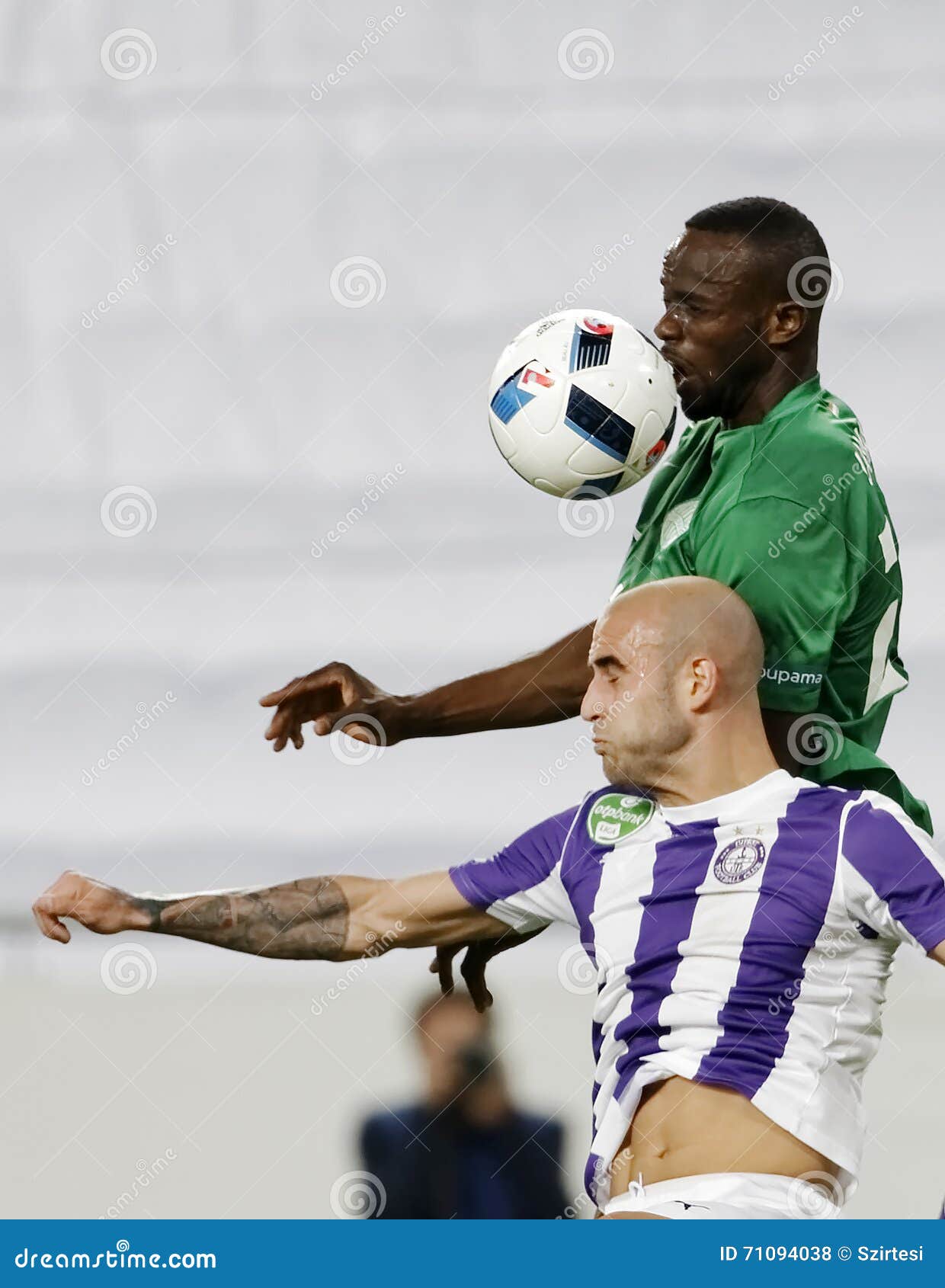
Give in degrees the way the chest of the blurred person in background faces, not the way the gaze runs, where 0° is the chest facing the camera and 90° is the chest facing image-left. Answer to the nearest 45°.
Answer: approximately 0°
